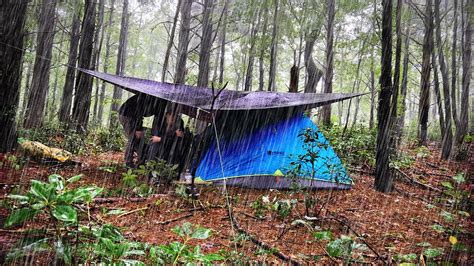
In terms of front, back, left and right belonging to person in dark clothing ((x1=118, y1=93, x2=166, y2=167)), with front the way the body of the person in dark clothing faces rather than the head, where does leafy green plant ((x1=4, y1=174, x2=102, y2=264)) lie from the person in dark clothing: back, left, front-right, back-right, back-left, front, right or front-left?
right

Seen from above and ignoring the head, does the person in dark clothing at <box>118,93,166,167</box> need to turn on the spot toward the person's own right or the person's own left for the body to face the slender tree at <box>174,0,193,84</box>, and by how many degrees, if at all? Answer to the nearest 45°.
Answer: approximately 90° to the person's own left
